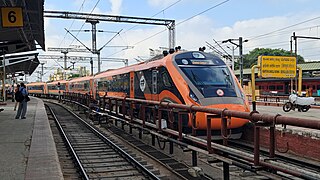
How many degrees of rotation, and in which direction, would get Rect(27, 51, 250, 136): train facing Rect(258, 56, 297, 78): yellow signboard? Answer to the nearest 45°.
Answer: approximately 90° to its left

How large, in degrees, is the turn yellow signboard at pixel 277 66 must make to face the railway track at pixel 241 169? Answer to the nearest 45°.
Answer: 0° — it already faces it

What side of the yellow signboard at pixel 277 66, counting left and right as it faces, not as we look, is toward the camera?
front

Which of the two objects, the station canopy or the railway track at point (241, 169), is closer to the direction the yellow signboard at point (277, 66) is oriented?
the railway track

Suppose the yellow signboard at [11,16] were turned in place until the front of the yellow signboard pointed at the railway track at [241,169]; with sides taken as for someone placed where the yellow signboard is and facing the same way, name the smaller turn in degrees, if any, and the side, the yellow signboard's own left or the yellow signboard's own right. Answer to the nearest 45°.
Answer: approximately 45° to the yellow signboard's own left

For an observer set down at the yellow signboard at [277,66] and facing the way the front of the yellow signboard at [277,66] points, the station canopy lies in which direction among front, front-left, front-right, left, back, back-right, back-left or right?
front-right

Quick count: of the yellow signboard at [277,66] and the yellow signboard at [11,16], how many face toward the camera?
2

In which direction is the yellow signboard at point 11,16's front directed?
toward the camera
